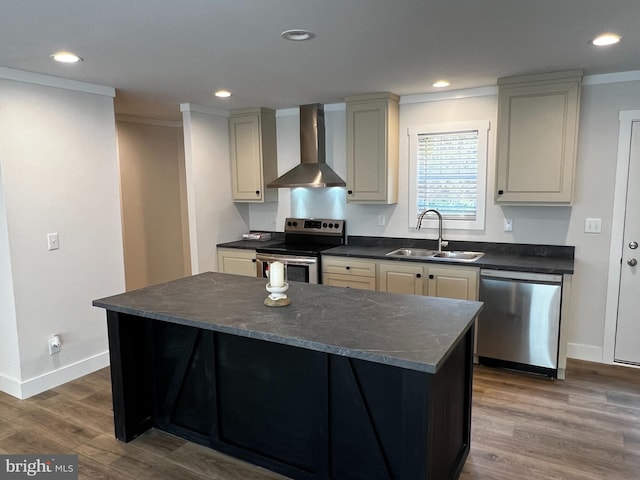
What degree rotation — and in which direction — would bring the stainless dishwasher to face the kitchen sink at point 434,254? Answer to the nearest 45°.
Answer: approximately 135° to its right

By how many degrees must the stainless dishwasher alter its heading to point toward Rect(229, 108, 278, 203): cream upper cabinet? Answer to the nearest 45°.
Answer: approximately 90° to its right

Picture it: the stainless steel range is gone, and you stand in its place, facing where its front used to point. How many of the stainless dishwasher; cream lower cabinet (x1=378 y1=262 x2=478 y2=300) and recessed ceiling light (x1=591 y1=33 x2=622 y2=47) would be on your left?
3

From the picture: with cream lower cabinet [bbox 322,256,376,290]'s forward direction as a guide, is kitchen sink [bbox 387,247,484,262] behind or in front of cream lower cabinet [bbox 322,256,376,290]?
behind

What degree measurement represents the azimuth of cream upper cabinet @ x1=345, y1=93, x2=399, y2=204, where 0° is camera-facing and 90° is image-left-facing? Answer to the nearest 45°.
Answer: approximately 45°

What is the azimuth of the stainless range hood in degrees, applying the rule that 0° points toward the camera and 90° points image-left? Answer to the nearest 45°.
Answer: approximately 45°

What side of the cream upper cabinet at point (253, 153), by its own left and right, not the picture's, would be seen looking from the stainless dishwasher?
left
